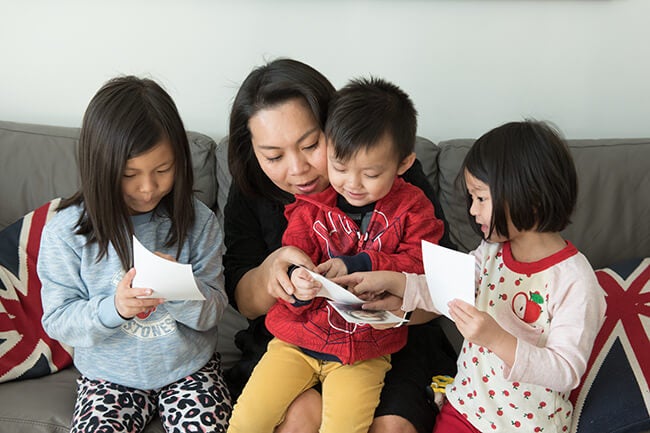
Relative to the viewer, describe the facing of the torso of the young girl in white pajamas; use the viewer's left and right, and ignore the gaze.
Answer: facing the viewer and to the left of the viewer

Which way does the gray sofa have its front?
toward the camera

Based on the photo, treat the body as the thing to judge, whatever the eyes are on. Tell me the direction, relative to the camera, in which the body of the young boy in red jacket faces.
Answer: toward the camera

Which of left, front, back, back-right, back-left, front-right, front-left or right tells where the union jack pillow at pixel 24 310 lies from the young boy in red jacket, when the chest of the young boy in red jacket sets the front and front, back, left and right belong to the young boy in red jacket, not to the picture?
right

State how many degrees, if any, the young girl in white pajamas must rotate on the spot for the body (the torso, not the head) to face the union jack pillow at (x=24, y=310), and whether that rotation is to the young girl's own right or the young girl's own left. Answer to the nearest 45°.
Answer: approximately 45° to the young girl's own right

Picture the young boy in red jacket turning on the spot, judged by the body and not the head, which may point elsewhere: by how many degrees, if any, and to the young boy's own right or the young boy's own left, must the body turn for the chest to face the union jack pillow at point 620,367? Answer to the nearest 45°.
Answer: approximately 90° to the young boy's own left

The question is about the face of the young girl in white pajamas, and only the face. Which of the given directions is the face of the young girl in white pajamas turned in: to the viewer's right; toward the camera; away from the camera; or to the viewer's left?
to the viewer's left
